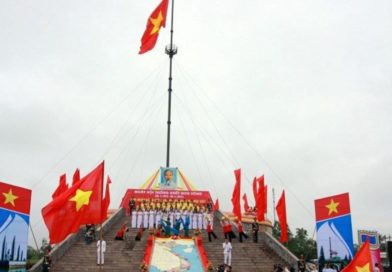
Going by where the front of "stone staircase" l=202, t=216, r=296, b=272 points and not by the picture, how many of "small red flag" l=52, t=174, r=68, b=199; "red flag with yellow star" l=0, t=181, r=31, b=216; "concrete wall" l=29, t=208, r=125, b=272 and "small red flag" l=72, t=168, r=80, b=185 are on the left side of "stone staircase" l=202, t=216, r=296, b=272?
0

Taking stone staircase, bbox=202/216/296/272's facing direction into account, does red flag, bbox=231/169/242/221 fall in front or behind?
behind

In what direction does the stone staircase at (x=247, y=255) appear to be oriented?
toward the camera

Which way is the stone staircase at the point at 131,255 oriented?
toward the camera

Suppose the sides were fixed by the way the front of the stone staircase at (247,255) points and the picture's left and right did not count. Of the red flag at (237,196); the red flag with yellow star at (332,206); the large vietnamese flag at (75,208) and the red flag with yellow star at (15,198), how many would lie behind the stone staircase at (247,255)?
1

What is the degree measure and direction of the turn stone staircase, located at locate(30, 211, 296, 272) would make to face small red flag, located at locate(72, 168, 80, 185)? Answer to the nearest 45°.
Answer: approximately 135° to its right

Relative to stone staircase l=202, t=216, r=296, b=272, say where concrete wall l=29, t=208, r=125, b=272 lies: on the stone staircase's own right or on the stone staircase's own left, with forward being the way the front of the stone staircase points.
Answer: on the stone staircase's own right

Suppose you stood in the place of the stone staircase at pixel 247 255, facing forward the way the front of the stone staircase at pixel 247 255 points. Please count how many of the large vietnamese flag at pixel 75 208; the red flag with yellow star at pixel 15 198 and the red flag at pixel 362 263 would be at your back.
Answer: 0

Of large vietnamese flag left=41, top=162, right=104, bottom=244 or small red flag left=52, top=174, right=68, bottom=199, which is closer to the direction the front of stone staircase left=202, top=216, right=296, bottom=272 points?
the large vietnamese flag

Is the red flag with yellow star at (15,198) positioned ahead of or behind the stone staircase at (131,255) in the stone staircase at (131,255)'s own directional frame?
ahead

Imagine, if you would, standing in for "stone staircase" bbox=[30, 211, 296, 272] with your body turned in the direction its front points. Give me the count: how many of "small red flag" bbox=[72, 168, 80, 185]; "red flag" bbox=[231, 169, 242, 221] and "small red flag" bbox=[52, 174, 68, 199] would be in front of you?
0

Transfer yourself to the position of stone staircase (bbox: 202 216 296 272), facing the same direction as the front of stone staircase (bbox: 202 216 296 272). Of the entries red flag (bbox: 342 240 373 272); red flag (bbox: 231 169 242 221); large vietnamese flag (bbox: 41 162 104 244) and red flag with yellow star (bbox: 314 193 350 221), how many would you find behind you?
1

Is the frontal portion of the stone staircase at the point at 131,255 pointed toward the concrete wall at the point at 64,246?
no
